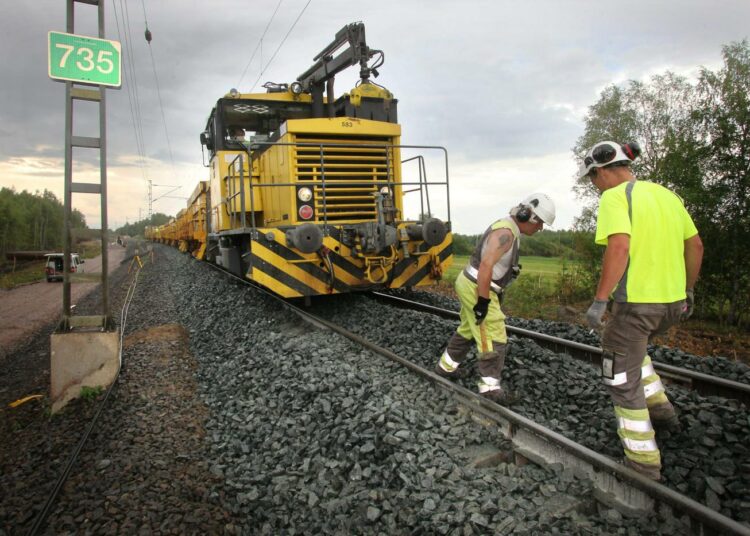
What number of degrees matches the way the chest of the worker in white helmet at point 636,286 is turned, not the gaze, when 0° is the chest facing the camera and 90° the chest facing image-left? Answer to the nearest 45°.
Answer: approximately 135°

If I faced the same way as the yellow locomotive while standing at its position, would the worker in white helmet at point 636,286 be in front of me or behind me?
in front

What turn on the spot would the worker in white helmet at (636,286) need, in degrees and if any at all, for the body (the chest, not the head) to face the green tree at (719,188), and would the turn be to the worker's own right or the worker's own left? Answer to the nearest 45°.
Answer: approximately 45° to the worker's own right

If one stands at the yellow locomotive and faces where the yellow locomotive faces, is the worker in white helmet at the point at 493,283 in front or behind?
in front

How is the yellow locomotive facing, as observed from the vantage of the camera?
facing the viewer and to the right of the viewer
